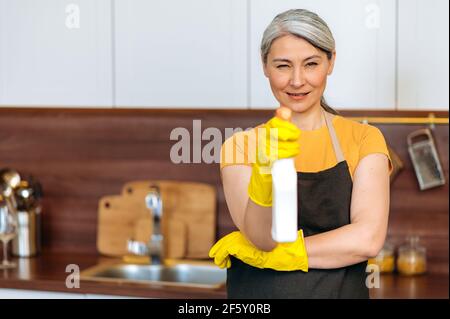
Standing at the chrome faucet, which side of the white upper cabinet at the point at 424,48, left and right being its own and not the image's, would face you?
right

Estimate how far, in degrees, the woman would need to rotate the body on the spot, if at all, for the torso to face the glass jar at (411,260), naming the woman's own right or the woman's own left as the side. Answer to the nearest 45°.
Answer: approximately 180°

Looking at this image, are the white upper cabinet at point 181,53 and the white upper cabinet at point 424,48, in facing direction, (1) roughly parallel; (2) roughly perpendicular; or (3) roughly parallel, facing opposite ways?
roughly parallel

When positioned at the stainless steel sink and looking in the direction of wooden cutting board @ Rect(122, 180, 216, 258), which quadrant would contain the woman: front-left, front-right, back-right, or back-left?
back-right

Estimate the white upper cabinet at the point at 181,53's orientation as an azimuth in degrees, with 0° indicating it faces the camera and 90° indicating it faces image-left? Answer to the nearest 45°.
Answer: approximately 0°

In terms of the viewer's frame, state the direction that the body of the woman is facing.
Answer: toward the camera

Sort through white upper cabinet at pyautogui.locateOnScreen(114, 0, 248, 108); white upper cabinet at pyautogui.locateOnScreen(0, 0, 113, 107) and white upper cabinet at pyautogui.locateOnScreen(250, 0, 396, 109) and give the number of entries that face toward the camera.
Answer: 3

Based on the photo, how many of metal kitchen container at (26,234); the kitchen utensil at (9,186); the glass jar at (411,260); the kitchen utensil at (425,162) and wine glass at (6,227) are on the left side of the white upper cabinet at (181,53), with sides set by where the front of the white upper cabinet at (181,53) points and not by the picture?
2

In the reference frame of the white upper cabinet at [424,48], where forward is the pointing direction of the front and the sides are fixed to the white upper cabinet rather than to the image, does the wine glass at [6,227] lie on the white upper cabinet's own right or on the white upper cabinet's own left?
on the white upper cabinet's own right

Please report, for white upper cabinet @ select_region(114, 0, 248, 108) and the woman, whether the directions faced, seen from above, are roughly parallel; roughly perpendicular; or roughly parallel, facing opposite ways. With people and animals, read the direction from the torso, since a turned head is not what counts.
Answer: roughly parallel

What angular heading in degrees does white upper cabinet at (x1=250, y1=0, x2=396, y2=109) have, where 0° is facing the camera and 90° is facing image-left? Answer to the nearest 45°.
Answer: approximately 0°

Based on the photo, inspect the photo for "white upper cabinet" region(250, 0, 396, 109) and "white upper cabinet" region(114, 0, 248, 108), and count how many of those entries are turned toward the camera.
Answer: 2

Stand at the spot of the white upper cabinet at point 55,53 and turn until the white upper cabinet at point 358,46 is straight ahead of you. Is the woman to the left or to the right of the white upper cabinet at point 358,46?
right

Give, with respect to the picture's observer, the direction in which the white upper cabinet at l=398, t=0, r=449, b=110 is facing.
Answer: facing the viewer

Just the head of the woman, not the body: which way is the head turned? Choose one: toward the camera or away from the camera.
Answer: toward the camera
